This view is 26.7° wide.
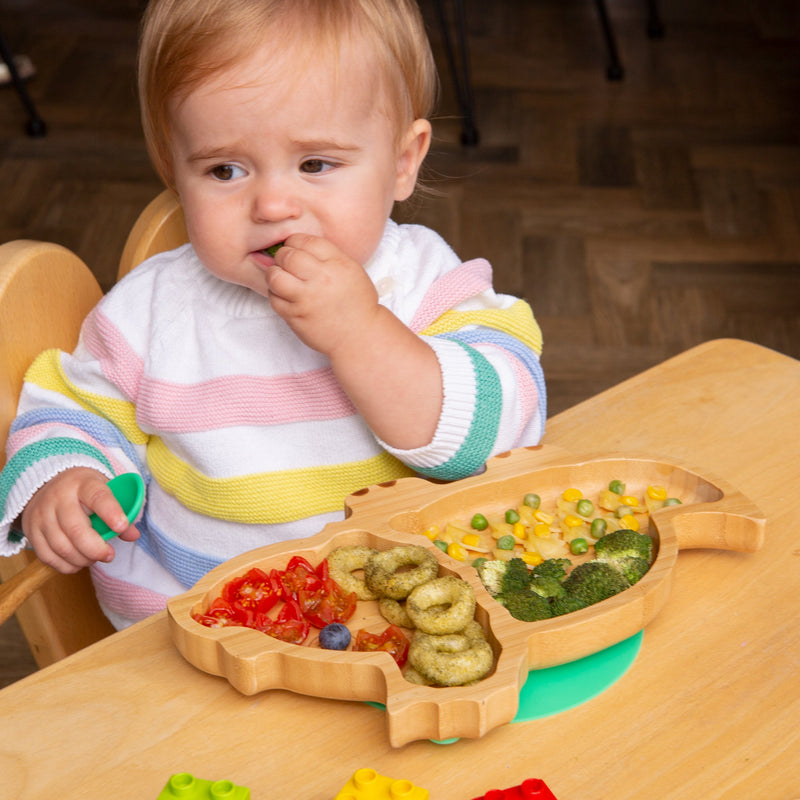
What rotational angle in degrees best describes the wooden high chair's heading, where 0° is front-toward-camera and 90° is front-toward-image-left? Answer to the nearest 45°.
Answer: approximately 315°

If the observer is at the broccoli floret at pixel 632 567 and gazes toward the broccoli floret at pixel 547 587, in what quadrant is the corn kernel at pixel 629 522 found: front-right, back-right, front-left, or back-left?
back-right
